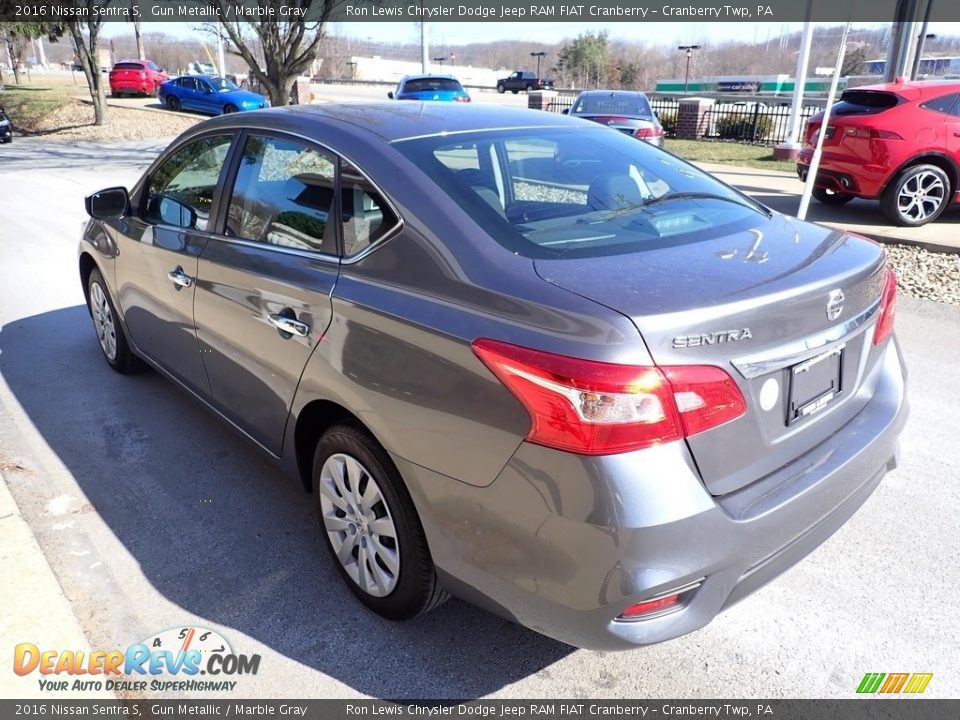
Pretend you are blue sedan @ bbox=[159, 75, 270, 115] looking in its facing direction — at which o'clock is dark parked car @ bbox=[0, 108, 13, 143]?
The dark parked car is roughly at 3 o'clock from the blue sedan.

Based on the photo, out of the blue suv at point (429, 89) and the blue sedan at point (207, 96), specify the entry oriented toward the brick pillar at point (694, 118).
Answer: the blue sedan at point (207, 96)

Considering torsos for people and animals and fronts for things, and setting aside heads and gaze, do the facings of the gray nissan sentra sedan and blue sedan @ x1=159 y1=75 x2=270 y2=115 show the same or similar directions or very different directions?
very different directions

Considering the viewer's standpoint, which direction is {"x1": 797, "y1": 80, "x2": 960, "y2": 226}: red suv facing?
facing away from the viewer and to the right of the viewer

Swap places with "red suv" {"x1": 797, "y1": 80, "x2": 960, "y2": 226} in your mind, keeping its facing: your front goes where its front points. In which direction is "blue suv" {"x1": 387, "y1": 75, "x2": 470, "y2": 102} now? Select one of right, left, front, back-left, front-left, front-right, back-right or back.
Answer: left

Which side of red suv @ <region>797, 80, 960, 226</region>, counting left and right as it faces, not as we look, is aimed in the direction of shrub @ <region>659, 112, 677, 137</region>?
left

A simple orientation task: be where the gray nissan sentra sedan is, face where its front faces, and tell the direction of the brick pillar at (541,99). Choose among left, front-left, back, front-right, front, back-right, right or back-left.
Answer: front-right

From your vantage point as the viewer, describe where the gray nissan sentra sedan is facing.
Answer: facing away from the viewer and to the left of the viewer

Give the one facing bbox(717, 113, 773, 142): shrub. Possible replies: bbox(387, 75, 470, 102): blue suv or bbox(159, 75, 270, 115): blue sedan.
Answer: bbox(159, 75, 270, 115): blue sedan

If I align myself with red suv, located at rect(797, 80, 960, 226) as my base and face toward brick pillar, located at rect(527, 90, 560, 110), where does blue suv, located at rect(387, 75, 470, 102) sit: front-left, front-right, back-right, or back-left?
front-left

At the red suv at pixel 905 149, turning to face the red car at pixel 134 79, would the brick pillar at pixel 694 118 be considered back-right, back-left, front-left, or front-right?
front-right

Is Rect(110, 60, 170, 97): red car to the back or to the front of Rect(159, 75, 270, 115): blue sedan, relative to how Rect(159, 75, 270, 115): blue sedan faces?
to the back

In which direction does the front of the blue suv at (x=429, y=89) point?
away from the camera

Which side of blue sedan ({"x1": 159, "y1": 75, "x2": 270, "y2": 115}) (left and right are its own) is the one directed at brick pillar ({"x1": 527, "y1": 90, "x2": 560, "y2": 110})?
front

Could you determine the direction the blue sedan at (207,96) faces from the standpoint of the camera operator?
facing the viewer and to the right of the viewer

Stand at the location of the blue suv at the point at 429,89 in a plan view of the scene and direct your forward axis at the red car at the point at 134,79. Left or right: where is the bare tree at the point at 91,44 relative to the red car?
left
